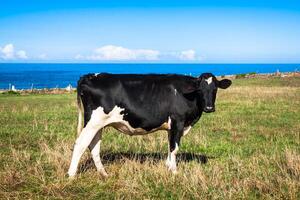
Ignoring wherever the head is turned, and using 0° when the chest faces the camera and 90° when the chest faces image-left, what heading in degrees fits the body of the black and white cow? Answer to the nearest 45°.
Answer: approximately 270°
